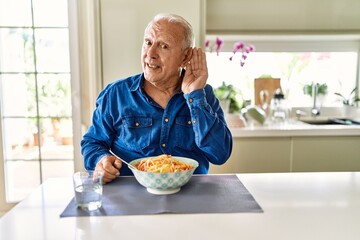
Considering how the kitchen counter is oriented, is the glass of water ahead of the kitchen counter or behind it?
ahead

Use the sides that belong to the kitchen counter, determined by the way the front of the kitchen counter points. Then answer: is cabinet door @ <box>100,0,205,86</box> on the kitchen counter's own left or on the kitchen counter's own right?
on the kitchen counter's own right

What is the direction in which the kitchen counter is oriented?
toward the camera

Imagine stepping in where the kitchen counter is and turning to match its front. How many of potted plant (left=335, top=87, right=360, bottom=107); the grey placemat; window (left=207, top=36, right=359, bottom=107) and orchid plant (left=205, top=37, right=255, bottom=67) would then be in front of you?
1

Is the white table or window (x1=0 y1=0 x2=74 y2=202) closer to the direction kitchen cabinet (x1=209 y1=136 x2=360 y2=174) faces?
the white table

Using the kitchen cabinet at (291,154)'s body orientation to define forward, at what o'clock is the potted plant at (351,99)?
The potted plant is roughly at 7 o'clock from the kitchen cabinet.

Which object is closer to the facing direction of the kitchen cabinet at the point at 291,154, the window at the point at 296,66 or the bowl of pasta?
the bowl of pasta

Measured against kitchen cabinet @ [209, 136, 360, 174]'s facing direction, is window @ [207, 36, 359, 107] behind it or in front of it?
behind

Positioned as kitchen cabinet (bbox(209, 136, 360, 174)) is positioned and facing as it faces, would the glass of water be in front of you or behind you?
in front

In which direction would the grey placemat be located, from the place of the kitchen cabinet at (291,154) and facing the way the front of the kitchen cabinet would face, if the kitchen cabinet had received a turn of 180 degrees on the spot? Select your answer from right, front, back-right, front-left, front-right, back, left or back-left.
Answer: back

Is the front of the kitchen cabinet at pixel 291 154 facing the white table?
yes
